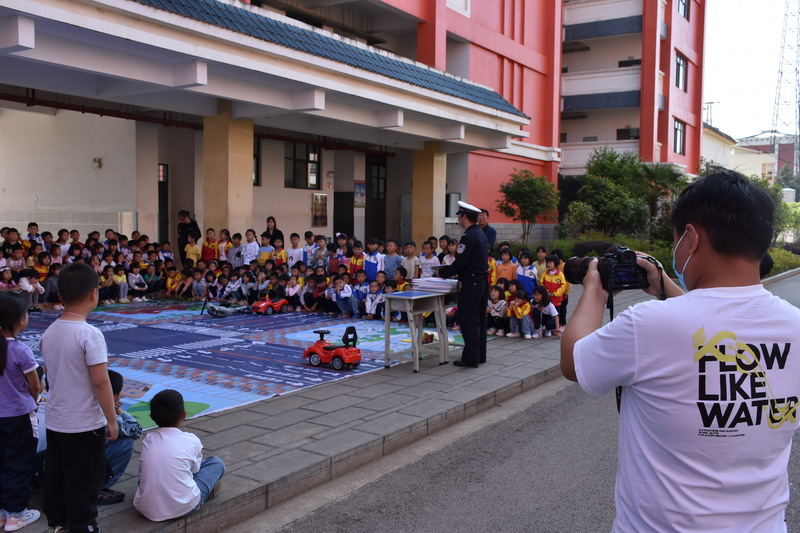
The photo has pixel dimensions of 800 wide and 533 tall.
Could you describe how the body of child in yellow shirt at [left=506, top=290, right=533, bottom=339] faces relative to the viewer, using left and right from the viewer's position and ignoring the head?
facing the viewer and to the left of the viewer

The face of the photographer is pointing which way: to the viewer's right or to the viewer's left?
to the viewer's left

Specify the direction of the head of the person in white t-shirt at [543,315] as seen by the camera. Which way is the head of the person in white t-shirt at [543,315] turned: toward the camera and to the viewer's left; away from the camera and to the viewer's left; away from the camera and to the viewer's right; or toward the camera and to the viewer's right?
toward the camera and to the viewer's left

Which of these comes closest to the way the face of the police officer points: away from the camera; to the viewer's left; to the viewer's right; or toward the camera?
to the viewer's left

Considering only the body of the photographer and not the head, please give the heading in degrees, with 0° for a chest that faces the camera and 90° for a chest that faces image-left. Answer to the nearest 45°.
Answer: approximately 135°

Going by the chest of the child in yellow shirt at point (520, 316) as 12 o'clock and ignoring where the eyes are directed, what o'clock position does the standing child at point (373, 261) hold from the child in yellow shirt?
The standing child is roughly at 3 o'clock from the child in yellow shirt.

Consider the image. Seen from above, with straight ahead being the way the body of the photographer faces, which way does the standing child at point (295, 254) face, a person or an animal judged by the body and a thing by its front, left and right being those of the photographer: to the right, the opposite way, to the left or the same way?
the opposite way

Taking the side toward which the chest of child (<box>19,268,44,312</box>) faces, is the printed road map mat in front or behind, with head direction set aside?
in front

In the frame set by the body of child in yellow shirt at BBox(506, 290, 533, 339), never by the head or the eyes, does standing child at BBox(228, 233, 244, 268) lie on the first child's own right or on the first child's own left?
on the first child's own right
